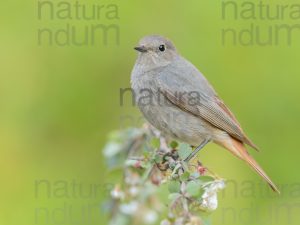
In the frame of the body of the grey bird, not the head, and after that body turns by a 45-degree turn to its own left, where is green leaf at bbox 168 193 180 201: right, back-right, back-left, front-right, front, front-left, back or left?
front-right

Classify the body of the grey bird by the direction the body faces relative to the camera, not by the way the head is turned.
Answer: to the viewer's left
